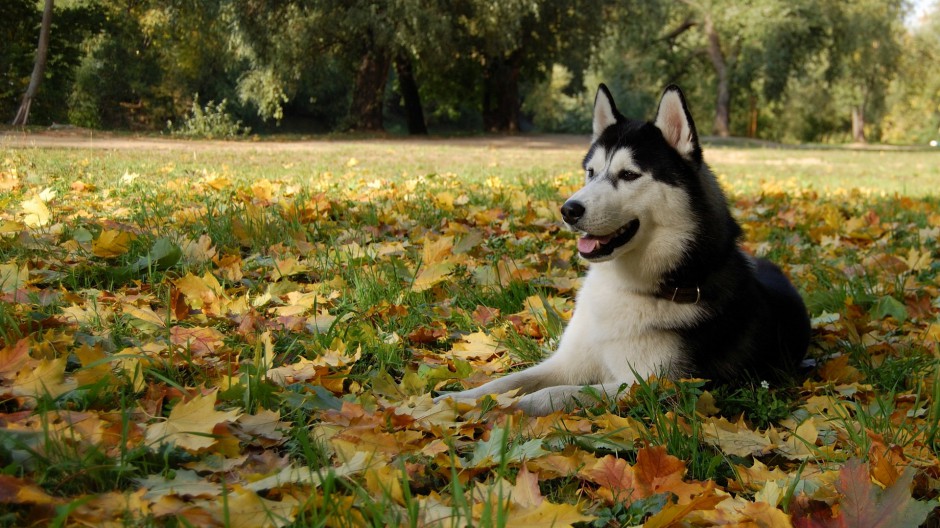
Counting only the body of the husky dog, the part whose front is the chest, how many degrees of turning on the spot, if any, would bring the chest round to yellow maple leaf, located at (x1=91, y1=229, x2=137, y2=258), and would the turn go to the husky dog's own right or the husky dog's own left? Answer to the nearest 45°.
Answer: approximately 45° to the husky dog's own right

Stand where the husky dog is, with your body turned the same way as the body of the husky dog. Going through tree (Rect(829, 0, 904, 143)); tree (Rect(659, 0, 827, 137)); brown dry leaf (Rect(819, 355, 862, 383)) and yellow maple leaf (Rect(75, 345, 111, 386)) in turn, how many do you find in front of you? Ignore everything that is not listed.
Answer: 1

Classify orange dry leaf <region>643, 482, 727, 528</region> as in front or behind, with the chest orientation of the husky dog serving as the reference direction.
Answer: in front

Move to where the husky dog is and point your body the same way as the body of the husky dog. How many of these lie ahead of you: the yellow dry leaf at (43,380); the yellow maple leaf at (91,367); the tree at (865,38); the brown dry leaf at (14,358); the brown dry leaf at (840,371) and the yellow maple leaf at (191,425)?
4

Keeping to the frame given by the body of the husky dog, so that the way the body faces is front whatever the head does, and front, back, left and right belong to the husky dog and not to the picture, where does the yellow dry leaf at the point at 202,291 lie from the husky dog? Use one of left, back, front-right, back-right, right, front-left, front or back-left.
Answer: front-right

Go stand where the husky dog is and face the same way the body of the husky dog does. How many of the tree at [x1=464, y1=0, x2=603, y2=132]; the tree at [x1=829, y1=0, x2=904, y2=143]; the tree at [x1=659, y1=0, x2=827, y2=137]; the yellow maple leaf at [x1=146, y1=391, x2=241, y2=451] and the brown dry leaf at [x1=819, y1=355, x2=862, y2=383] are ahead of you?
1

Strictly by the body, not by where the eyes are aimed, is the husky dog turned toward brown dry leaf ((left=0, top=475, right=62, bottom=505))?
yes

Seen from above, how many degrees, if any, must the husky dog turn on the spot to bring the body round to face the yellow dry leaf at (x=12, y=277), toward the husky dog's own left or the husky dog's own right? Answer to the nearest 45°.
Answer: approximately 45° to the husky dog's own right

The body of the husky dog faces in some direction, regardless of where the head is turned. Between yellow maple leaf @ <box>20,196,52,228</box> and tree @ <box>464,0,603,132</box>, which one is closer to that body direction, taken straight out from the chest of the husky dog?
the yellow maple leaf

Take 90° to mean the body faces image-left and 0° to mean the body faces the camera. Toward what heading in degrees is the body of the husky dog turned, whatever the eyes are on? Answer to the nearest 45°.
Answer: approximately 45°

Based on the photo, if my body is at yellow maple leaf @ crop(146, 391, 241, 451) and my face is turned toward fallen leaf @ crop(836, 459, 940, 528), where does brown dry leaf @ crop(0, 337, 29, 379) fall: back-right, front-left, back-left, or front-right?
back-left

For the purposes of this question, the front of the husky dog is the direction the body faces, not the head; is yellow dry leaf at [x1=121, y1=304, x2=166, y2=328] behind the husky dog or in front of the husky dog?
in front

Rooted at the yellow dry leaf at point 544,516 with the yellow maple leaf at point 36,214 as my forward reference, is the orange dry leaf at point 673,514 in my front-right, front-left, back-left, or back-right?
back-right

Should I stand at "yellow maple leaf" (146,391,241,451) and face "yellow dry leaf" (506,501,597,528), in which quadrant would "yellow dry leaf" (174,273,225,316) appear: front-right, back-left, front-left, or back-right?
back-left

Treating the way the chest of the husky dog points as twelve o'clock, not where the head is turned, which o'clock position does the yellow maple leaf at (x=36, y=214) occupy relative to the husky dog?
The yellow maple leaf is roughly at 2 o'clock from the husky dog.

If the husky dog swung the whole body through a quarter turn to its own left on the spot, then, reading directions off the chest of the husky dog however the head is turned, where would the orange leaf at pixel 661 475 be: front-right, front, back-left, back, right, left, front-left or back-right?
front-right

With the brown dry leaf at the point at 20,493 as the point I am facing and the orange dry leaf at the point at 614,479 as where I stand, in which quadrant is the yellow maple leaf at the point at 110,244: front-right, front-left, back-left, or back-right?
front-right

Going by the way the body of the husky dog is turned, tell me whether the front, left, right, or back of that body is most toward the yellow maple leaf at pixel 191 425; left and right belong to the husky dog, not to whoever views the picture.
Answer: front
